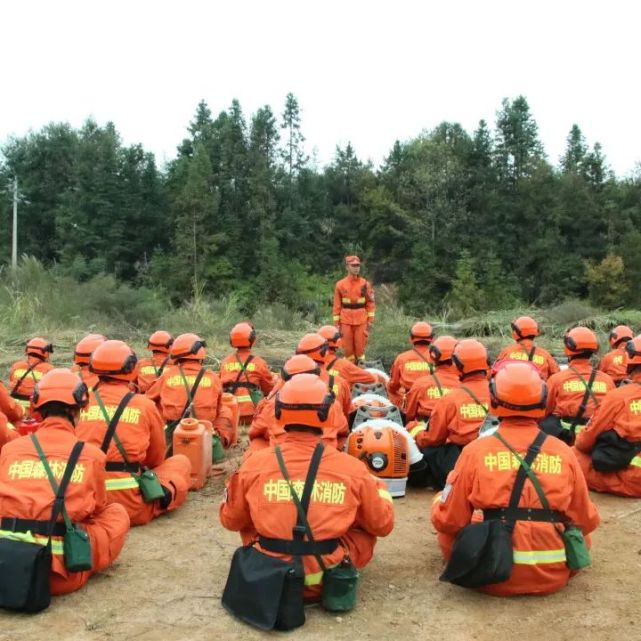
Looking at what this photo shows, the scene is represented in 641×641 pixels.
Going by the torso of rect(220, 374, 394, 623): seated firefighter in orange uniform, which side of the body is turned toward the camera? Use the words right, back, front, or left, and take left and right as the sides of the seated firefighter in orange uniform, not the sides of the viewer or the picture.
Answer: back

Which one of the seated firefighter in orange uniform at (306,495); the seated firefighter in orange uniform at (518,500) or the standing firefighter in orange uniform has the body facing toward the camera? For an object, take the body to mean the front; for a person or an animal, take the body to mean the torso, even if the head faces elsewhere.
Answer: the standing firefighter in orange uniform

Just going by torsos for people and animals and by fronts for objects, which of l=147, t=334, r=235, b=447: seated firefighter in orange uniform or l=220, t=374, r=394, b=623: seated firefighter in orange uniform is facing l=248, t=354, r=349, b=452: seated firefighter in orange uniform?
l=220, t=374, r=394, b=623: seated firefighter in orange uniform

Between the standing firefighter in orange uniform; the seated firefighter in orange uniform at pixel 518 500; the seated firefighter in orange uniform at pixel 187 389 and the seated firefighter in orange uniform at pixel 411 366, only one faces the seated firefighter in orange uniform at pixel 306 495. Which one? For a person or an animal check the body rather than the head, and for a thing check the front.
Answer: the standing firefighter in orange uniform

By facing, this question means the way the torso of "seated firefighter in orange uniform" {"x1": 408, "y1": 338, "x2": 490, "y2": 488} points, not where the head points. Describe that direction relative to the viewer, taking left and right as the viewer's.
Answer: facing away from the viewer and to the left of the viewer

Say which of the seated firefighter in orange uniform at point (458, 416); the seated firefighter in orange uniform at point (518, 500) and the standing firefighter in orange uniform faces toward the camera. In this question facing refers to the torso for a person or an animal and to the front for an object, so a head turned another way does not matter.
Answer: the standing firefighter in orange uniform

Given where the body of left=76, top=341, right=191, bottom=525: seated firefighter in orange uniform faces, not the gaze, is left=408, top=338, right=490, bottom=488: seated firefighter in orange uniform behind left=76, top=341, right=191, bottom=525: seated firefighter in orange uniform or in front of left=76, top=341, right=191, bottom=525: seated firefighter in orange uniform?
in front

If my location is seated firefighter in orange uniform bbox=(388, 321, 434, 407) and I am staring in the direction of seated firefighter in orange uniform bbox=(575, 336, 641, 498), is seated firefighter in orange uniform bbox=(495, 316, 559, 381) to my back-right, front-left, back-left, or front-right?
front-left

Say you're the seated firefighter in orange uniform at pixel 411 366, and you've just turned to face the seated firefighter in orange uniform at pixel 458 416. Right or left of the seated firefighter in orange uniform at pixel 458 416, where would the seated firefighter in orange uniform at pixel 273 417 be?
right

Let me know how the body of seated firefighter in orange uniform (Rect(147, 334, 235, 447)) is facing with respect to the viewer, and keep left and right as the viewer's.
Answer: facing away from the viewer

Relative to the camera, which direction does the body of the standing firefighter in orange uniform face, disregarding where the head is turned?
toward the camera

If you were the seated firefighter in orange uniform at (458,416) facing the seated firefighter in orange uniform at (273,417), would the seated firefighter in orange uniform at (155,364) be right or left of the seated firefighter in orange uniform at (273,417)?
right

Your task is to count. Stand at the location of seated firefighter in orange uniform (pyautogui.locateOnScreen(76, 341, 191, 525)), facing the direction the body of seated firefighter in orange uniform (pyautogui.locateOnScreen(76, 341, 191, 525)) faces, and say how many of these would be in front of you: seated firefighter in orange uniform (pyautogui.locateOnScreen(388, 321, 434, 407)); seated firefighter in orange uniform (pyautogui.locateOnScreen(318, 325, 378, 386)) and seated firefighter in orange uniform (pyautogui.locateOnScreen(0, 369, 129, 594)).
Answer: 2

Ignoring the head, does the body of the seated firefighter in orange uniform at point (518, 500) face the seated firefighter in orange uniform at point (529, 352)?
yes

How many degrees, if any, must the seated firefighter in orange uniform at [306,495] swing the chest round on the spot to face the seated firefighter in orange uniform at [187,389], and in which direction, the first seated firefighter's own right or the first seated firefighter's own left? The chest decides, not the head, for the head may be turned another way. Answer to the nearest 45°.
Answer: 0° — they already face them

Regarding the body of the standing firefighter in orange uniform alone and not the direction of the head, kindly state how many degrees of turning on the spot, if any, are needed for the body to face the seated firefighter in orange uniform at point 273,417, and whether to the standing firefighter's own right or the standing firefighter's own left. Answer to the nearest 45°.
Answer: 0° — they already face them
